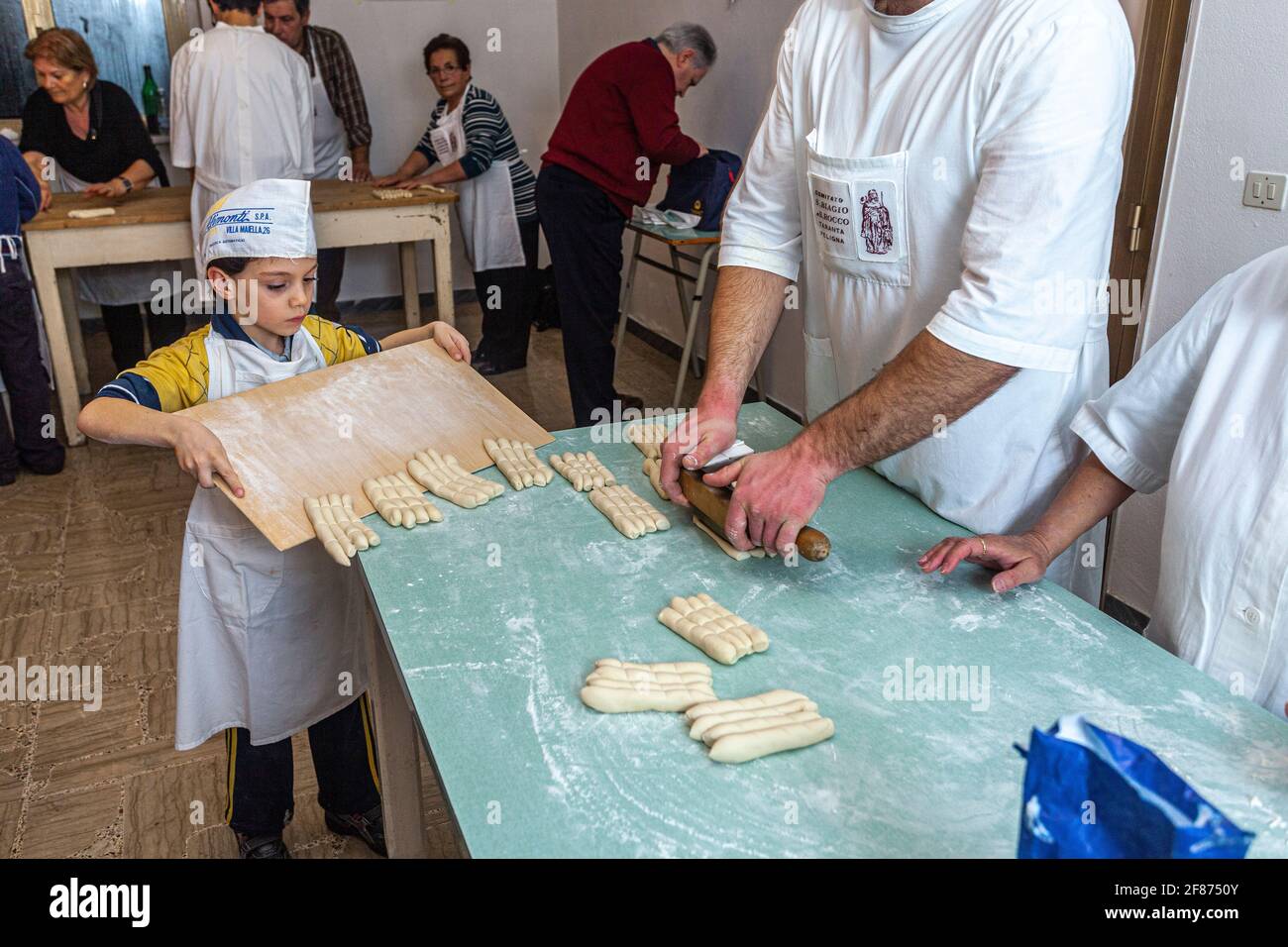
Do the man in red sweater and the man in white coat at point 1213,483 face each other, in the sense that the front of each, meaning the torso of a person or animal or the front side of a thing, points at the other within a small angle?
no

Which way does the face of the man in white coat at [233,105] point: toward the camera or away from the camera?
away from the camera

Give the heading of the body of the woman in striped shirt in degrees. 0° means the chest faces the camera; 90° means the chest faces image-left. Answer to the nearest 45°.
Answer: approximately 45°

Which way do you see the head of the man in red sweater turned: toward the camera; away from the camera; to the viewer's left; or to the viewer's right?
to the viewer's right

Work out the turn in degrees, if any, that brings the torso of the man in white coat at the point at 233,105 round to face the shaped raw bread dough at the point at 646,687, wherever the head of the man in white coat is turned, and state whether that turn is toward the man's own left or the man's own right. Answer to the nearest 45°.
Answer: approximately 180°

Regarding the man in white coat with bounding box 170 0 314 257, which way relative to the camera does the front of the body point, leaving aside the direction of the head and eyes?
away from the camera

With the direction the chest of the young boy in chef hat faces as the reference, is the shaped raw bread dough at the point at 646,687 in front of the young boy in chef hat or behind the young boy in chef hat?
in front

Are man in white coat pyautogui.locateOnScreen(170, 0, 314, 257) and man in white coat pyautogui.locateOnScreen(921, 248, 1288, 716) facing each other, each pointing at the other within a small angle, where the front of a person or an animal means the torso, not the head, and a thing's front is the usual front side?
no

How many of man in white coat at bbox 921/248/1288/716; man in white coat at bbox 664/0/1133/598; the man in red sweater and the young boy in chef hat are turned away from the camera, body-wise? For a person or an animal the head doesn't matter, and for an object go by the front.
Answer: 0

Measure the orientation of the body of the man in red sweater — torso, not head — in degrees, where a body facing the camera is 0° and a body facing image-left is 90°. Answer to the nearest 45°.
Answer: approximately 270°

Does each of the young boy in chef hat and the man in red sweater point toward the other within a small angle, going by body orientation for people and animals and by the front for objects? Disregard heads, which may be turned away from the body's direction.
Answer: no

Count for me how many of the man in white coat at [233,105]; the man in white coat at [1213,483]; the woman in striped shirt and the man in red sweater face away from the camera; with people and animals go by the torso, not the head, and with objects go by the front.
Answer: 1

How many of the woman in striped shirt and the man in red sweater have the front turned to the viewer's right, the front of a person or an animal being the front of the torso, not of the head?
1

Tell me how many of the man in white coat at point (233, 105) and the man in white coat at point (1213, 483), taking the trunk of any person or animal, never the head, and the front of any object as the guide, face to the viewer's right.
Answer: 0

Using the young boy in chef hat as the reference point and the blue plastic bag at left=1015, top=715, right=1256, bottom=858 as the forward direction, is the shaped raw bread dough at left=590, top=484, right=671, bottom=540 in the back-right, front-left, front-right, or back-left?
front-left

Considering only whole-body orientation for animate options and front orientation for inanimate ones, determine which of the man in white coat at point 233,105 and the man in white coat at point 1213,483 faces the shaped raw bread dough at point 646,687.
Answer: the man in white coat at point 1213,483

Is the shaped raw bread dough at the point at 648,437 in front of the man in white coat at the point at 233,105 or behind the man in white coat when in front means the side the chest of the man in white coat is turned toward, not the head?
behind

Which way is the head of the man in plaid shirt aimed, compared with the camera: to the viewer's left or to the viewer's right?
to the viewer's left

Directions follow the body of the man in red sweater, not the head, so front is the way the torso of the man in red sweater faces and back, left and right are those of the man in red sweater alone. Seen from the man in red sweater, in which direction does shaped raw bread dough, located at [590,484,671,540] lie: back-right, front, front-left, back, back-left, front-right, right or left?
right

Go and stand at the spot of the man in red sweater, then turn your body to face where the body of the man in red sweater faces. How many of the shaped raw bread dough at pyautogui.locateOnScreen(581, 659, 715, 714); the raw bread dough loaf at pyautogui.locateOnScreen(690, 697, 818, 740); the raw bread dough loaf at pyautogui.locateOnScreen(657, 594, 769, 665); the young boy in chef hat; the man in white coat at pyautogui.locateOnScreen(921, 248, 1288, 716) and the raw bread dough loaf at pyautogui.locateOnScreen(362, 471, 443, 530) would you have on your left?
0
